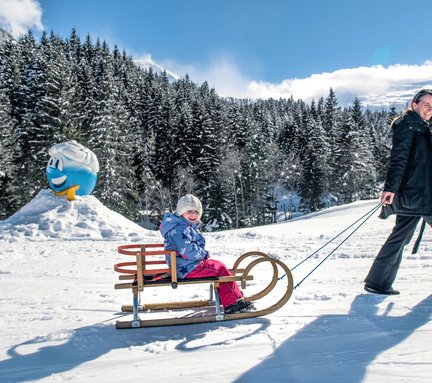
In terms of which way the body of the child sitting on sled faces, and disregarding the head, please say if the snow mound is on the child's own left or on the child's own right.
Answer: on the child's own left

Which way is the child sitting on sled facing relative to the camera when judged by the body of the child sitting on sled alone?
to the viewer's right

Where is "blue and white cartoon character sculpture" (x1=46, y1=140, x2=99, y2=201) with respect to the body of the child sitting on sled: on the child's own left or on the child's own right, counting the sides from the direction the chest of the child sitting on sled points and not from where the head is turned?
on the child's own left
